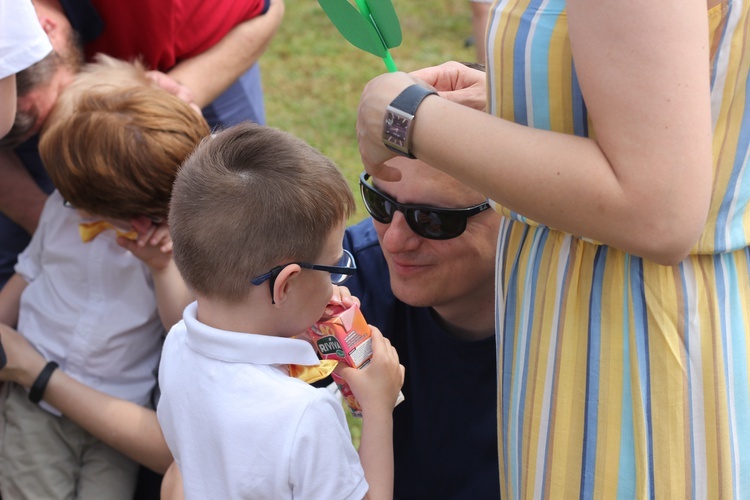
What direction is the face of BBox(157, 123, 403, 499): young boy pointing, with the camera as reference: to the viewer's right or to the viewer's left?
to the viewer's right

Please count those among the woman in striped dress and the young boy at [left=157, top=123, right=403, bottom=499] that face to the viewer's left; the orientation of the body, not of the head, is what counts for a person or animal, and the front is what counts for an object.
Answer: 1

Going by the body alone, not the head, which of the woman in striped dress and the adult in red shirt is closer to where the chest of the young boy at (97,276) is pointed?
the woman in striped dress

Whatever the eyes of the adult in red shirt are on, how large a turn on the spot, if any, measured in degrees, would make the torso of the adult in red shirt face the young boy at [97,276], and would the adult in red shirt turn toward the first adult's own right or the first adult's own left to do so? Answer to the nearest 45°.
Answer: approximately 45° to the first adult's own left

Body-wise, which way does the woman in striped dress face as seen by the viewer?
to the viewer's left

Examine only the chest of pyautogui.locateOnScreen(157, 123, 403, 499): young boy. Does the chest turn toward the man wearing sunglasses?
yes

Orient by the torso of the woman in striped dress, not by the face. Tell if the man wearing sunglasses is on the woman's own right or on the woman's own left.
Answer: on the woman's own right

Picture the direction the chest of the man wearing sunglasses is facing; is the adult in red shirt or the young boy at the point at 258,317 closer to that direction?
the young boy

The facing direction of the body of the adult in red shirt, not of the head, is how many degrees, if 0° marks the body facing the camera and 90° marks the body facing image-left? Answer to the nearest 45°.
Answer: approximately 45°

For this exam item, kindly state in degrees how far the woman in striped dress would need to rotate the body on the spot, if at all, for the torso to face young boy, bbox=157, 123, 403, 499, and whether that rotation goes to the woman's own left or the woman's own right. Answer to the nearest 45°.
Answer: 0° — they already face them
